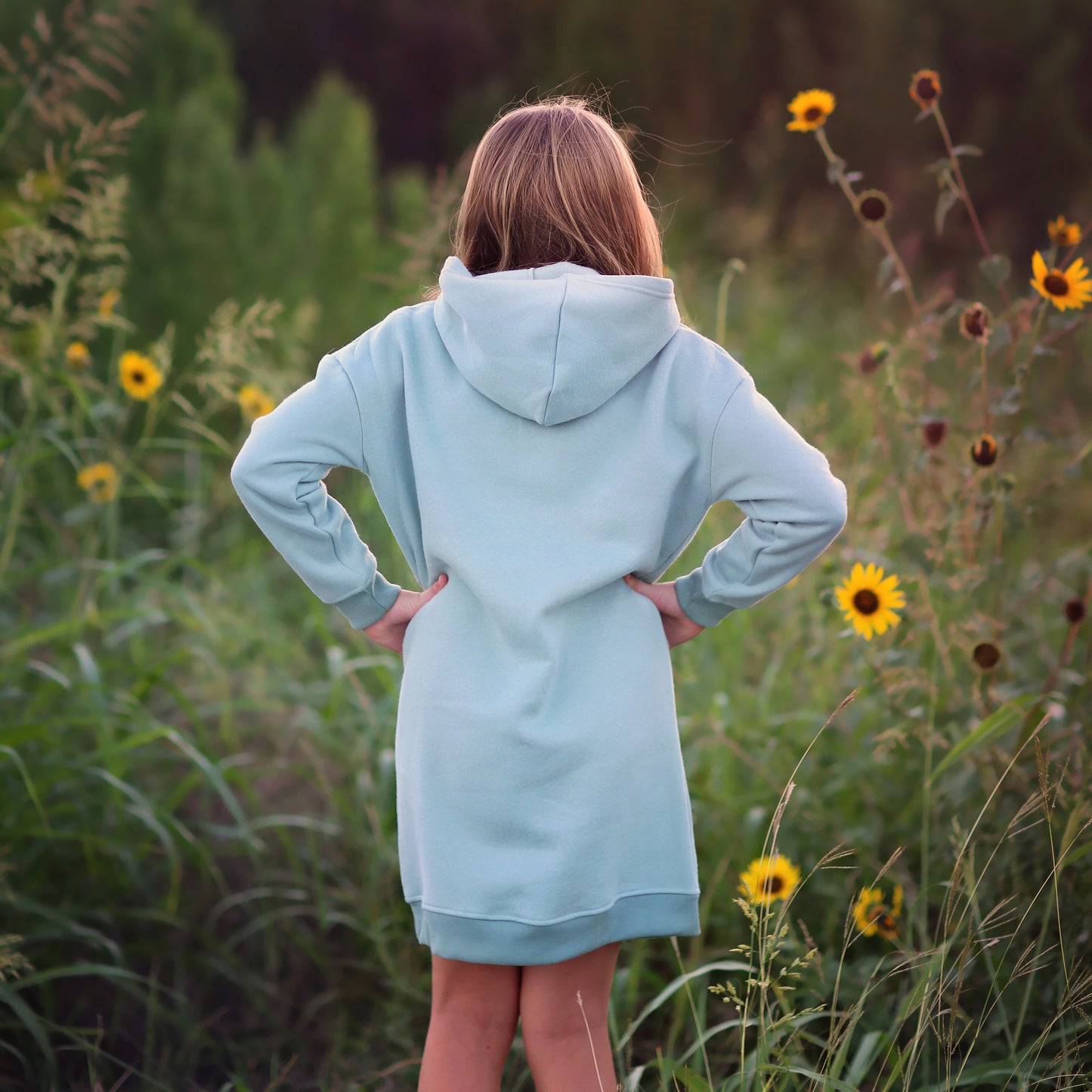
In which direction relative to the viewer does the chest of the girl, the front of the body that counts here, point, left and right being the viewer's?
facing away from the viewer

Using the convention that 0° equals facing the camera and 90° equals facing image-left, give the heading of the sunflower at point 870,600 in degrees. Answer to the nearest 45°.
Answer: approximately 0°

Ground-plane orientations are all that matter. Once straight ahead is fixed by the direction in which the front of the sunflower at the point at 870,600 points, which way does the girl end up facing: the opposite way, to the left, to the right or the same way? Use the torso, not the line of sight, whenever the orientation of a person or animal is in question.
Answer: the opposite way

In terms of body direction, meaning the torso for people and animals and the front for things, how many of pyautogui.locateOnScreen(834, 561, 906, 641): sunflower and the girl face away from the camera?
1
